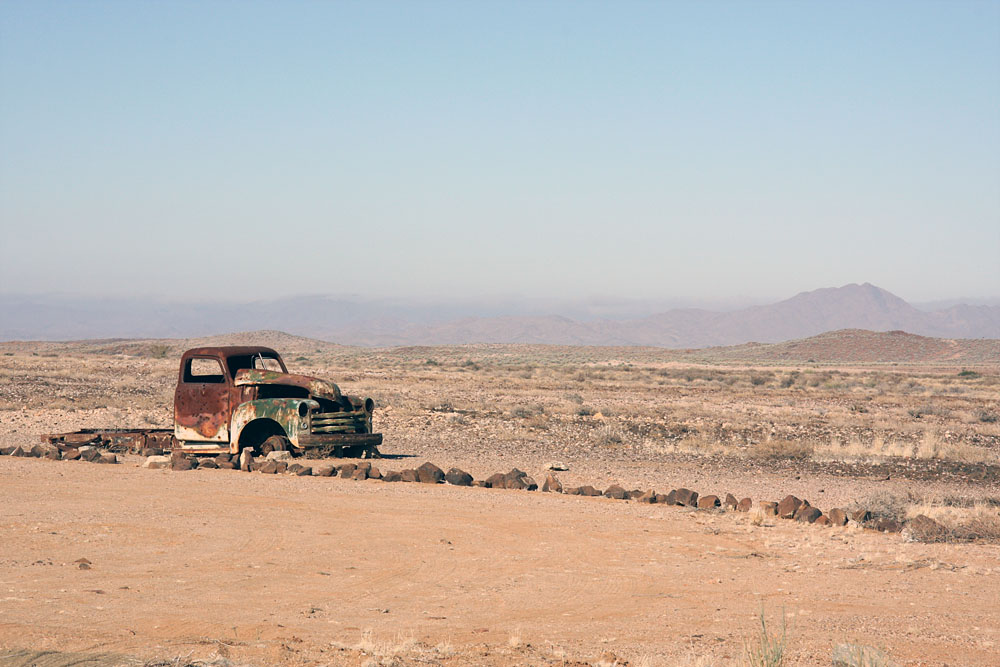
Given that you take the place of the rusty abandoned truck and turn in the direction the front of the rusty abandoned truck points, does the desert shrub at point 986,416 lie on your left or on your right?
on your left

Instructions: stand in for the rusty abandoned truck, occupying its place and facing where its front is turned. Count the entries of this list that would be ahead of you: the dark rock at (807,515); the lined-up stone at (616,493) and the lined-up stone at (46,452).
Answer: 2

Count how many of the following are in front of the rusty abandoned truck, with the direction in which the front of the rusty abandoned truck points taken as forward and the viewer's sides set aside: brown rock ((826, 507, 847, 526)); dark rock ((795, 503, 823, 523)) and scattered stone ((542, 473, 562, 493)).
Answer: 3

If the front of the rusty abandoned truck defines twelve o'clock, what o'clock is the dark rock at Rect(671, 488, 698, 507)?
The dark rock is roughly at 12 o'clock from the rusty abandoned truck.

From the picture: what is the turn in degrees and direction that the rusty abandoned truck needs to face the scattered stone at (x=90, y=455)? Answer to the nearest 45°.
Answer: approximately 135° to its right

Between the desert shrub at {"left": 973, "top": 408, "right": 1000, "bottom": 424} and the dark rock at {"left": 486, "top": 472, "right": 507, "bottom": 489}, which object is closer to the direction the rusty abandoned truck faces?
the dark rock

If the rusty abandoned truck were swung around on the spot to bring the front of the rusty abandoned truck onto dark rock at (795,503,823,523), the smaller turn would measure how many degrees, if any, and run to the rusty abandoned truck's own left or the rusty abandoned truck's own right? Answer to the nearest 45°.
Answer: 0° — it already faces it

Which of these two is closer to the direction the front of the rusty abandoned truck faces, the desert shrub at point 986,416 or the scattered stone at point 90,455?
the desert shrub

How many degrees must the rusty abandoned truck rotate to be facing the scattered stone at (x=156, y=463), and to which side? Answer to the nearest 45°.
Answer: approximately 135° to its right

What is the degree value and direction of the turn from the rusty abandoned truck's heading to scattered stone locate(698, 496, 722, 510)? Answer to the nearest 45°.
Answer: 0° — it already faces it

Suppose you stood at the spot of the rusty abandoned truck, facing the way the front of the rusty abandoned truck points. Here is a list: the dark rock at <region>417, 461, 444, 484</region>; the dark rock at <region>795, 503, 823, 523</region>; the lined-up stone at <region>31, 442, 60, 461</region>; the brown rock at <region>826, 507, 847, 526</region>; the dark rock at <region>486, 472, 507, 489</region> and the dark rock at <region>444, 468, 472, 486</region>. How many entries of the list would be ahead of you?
5

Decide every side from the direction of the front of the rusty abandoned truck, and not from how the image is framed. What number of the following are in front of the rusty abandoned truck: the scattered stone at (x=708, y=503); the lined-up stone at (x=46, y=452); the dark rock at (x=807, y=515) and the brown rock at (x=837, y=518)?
3

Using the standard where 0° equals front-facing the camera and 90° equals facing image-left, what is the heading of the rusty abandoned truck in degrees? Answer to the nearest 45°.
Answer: approximately 315°

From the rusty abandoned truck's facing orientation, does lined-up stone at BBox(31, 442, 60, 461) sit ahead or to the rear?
to the rear
